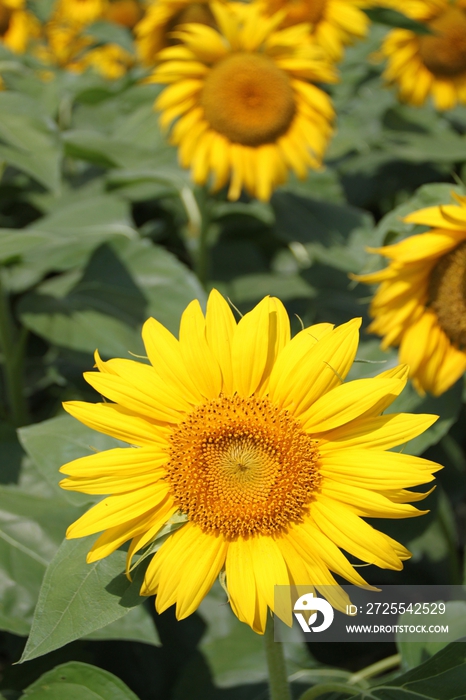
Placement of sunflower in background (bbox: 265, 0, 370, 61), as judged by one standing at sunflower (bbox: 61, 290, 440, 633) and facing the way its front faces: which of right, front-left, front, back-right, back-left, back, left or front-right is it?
back

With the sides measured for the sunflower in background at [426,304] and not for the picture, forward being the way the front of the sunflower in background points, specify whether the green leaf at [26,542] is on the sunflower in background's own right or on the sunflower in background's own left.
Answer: on the sunflower in background's own right

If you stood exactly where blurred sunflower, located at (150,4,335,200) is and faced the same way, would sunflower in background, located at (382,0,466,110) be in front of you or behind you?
behind

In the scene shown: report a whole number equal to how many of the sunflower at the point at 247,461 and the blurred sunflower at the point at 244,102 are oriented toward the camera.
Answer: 2
